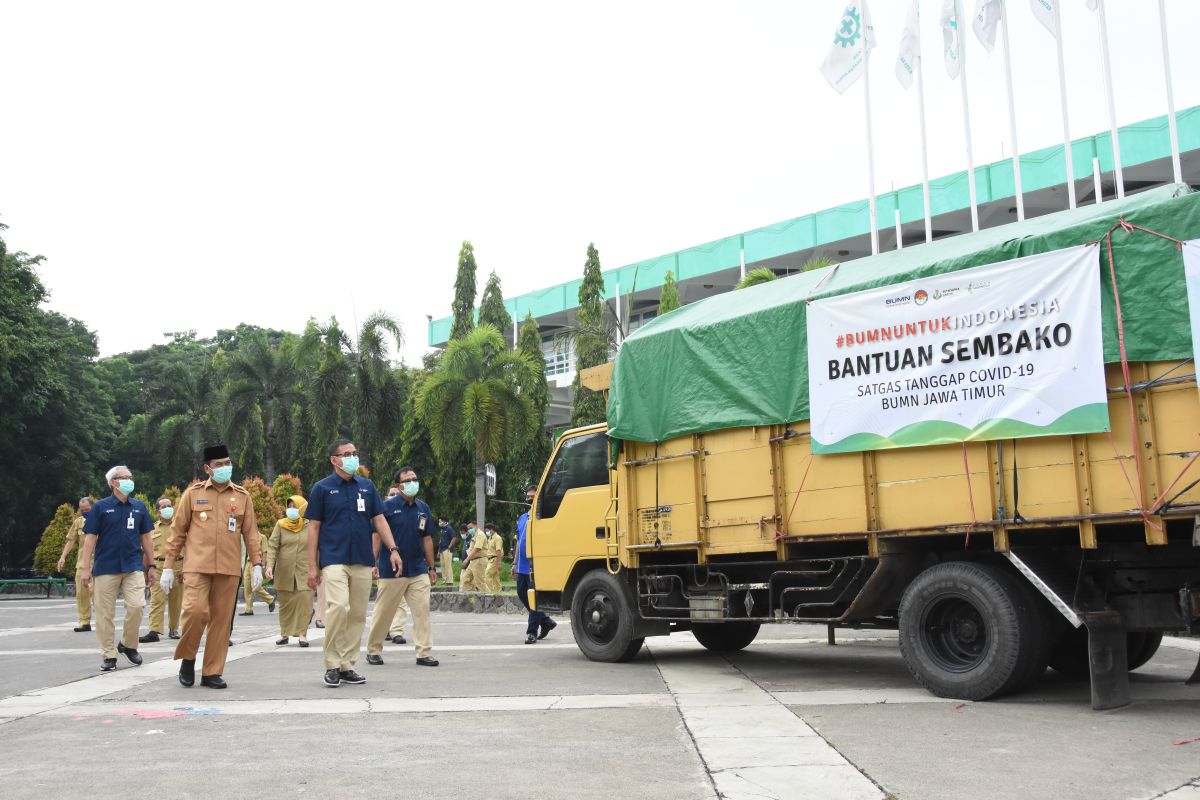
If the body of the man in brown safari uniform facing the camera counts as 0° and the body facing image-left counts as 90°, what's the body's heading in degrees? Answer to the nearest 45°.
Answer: approximately 0°

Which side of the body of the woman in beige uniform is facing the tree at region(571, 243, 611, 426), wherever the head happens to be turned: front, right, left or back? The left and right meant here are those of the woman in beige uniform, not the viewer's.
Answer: back

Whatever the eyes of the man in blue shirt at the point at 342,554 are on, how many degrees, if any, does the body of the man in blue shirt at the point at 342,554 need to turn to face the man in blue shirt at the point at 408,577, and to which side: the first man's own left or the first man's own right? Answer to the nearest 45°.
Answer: approximately 135° to the first man's own left

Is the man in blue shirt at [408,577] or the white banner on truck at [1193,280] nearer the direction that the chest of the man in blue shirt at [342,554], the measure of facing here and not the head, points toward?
the white banner on truck

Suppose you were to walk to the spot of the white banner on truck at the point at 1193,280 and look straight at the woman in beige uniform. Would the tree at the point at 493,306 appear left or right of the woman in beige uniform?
right

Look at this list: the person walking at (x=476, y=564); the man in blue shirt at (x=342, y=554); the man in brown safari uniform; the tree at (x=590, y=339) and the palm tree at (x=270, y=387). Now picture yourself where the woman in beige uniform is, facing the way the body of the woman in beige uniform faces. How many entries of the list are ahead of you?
2

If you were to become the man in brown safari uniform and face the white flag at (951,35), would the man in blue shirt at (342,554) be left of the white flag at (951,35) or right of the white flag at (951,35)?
right

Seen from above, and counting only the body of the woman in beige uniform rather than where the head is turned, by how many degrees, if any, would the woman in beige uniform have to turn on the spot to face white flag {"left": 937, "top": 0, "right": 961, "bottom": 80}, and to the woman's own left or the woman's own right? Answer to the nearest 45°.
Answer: approximately 135° to the woman's own left

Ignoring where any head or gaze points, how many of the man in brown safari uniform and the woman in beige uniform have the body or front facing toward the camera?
2

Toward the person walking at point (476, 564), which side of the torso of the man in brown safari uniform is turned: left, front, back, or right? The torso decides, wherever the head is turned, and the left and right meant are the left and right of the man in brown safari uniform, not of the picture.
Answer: back

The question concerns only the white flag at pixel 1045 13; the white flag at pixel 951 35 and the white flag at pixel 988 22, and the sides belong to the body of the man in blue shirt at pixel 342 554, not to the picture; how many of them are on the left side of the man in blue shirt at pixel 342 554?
3

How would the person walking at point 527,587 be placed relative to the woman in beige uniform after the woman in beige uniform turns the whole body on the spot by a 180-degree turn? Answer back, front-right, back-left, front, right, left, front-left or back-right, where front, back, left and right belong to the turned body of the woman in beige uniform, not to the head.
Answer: right

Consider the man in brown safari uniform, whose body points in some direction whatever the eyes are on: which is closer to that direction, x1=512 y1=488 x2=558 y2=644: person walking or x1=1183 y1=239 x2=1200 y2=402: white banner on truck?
the white banner on truck

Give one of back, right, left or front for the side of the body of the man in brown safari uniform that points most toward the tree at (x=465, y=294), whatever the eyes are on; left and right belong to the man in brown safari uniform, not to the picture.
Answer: back
